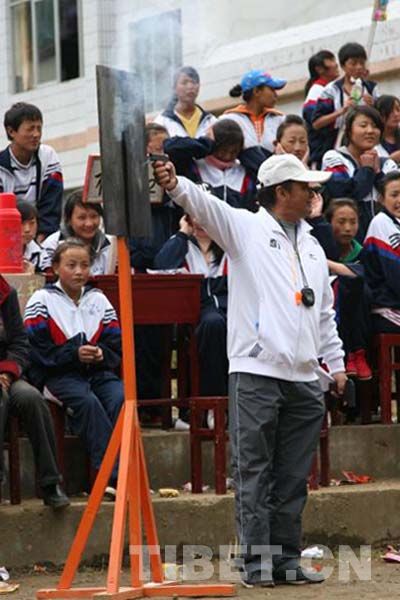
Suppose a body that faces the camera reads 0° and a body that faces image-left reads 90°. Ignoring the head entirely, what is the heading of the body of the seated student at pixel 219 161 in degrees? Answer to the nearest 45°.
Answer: approximately 0°

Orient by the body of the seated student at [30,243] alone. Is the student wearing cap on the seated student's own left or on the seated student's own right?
on the seated student's own left

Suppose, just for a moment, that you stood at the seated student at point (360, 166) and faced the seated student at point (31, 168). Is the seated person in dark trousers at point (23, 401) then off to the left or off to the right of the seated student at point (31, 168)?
left

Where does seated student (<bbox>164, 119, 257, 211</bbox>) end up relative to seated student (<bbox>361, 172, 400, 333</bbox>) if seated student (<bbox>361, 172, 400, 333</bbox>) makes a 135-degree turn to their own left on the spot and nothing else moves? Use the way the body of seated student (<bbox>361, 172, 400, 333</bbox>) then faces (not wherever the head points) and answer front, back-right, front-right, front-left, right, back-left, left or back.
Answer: left
